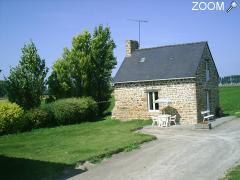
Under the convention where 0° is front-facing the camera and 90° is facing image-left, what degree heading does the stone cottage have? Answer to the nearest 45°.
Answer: approximately 0°

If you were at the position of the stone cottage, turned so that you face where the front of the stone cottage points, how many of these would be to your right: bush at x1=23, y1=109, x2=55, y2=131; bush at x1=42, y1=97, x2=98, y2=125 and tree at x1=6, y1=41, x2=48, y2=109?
3

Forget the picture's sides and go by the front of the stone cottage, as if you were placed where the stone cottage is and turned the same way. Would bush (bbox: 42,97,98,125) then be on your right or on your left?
on your right

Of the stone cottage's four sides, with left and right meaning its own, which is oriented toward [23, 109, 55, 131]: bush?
right

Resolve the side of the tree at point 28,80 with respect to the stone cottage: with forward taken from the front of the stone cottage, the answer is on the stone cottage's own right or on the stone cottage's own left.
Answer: on the stone cottage's own right

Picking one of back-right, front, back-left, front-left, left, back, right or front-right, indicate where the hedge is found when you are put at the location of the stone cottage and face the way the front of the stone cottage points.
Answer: right

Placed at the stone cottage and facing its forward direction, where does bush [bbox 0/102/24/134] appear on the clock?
The bush is roughly at 2 o'clock from the stone cottage.
